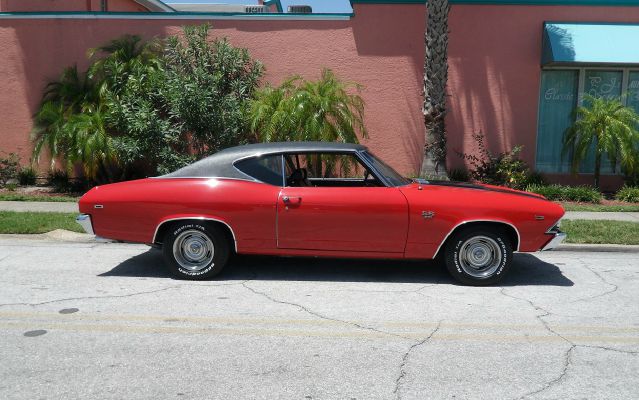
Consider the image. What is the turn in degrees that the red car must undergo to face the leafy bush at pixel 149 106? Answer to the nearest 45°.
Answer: approximately 135° to its left

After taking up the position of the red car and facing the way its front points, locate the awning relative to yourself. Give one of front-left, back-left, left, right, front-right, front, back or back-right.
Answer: front-left

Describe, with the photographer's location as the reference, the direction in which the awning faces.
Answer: facing the viewer

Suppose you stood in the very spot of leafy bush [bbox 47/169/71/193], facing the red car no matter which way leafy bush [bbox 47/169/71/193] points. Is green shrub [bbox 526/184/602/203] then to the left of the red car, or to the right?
left

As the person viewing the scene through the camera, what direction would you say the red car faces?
facing to the right of the viewer

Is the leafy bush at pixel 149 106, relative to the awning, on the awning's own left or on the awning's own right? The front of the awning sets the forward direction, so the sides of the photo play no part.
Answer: on the awning's own right

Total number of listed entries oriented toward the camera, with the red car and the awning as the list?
1

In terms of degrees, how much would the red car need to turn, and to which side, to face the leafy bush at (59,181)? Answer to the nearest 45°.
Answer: approximately 135° to its left

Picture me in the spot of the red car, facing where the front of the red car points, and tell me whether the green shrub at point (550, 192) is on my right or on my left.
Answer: on my left

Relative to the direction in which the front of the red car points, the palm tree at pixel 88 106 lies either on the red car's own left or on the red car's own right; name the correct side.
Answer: on the red car's own left

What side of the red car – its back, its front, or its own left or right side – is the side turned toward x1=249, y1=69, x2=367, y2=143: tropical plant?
left
